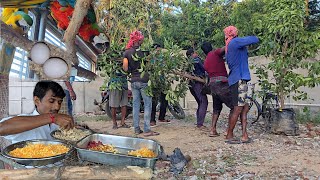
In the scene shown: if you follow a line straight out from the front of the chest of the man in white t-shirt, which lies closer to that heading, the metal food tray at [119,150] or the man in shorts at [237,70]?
the metal food tray

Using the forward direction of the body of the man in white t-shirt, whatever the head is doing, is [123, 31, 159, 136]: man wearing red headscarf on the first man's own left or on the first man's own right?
on the first man's own left

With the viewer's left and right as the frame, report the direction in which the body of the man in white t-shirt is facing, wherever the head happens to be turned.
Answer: facing the viewer and to the right of the viewer

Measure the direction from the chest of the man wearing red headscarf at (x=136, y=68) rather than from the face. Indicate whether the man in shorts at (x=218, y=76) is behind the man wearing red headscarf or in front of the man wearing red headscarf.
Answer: in front

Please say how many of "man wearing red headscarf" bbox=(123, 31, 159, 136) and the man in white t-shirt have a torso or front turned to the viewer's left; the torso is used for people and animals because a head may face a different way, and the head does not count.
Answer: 0

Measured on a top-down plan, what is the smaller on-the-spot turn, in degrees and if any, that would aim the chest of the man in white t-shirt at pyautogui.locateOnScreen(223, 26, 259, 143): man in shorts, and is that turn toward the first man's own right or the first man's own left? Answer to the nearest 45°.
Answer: approximately 90° to the first man's own left

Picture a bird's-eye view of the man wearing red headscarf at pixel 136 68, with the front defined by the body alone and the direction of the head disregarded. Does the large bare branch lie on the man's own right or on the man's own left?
on the man's own right

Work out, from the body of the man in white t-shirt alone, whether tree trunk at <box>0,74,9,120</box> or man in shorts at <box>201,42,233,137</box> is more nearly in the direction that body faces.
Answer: the man in shorts

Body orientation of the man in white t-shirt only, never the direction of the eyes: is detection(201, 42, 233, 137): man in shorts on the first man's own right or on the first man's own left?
on the first man's own left
